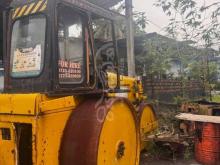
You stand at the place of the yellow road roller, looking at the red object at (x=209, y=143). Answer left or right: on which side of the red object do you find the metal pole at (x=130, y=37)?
left

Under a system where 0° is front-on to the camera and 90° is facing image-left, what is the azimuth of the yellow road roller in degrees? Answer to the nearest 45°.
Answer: approximately 225°

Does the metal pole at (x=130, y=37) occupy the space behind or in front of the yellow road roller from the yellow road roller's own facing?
in front

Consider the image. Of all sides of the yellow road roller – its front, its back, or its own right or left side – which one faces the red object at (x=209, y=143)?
front
